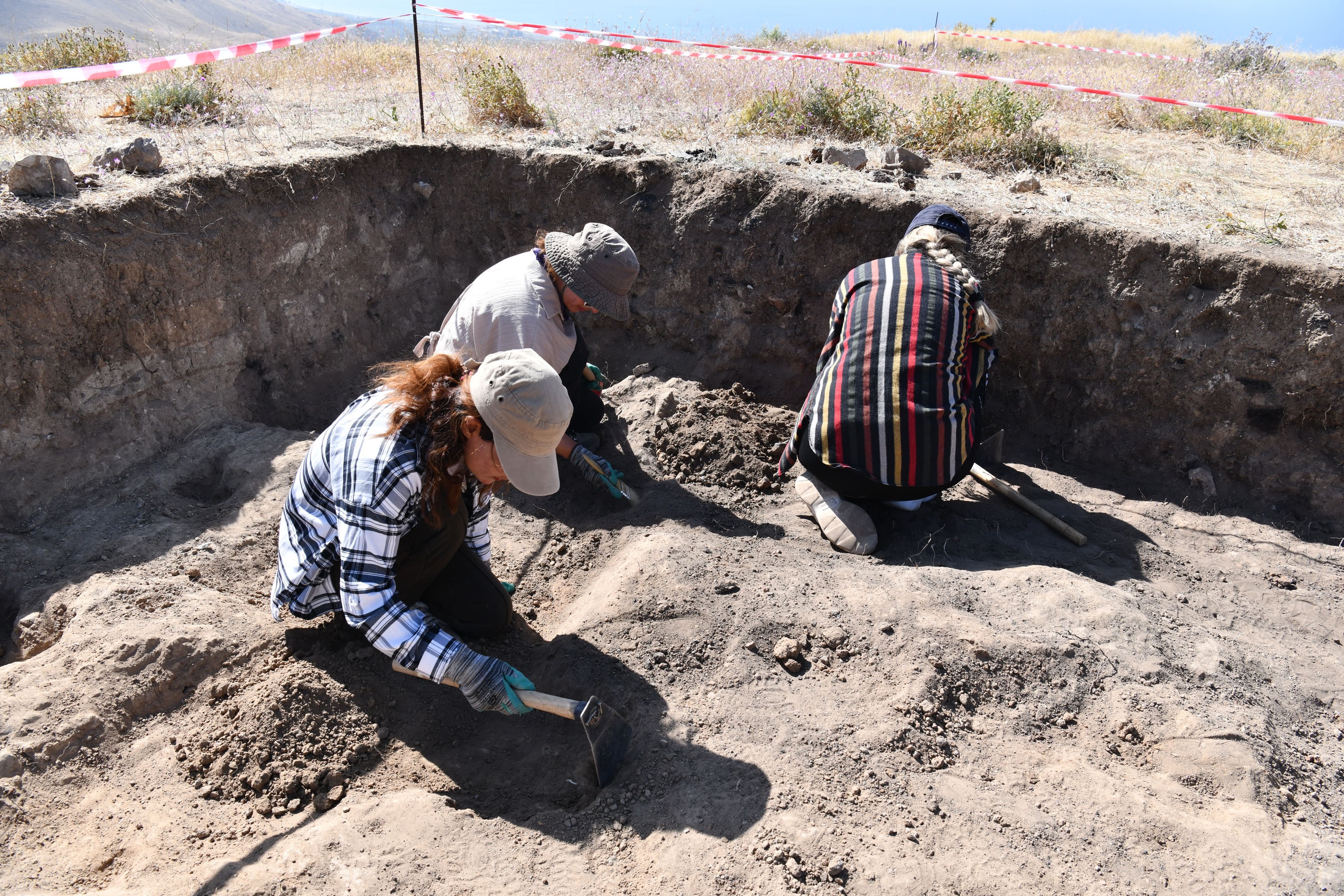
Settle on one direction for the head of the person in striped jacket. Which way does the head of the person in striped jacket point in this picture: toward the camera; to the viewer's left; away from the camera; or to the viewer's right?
away from the camera

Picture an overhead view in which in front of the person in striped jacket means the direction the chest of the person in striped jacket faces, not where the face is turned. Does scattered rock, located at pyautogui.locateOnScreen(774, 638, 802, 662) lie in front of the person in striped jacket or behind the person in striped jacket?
behind

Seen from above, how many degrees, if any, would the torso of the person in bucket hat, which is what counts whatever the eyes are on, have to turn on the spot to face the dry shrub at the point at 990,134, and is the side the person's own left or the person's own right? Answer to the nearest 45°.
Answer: approximately 45° to the person's own left

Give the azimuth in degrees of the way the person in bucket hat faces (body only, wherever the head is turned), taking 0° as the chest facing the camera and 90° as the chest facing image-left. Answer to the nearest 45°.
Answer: approximately 270°

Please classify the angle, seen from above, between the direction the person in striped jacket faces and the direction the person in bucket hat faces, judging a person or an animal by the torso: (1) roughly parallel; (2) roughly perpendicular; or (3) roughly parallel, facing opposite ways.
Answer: roughly perpendicular

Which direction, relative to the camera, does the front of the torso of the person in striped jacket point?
away from the camera

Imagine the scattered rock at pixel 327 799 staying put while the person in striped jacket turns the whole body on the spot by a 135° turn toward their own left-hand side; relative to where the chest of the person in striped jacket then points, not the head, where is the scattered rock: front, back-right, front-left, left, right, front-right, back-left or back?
front

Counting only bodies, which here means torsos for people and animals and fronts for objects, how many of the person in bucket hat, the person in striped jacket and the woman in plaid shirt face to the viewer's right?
2

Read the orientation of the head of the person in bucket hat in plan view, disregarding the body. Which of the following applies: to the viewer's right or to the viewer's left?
to the viewer's right

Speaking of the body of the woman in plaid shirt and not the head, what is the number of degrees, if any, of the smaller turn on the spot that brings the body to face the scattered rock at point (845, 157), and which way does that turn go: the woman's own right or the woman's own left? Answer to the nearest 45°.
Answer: approximately 45° to the woman's own left

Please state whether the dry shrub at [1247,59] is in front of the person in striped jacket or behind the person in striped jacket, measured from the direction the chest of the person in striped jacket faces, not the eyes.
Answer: in front

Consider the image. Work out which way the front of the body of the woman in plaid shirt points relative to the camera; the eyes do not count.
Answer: to the viewer's right
